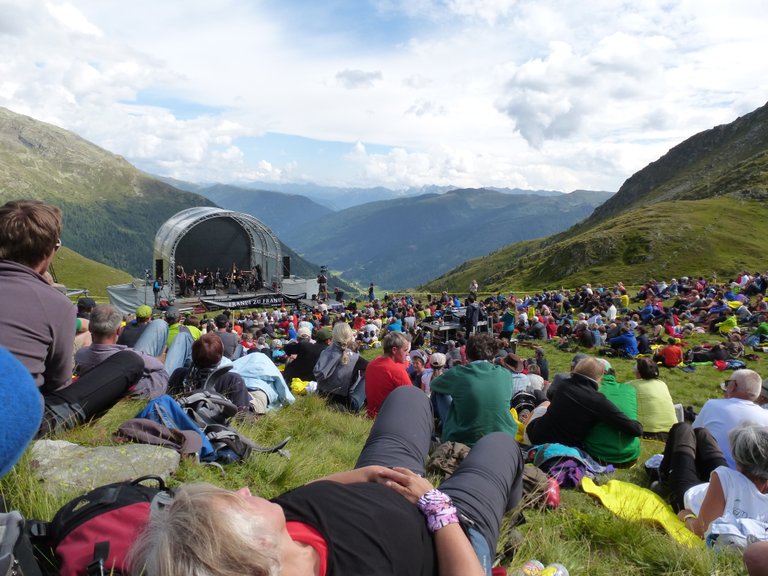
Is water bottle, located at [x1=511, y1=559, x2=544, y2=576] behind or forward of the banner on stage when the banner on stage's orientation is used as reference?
forward

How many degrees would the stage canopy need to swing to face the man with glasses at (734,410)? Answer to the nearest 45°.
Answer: approximately 45° to its right

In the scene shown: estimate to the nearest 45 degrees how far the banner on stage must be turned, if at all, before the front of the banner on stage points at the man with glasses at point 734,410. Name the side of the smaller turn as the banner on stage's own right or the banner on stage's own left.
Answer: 0° — it already faces them

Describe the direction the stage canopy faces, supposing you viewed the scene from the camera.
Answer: facing the viewer and to the right of the viewer

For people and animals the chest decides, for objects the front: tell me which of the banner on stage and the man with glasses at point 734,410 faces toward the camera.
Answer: the banner on stage

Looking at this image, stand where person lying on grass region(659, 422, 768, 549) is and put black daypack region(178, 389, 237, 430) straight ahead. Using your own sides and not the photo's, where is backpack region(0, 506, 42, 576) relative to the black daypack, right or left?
left

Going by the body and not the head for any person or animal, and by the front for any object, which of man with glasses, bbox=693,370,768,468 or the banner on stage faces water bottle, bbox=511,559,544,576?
the banner on stage

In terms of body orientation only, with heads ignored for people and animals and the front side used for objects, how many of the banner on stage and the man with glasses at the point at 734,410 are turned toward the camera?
1

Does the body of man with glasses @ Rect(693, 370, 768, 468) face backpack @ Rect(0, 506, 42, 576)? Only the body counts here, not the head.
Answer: no

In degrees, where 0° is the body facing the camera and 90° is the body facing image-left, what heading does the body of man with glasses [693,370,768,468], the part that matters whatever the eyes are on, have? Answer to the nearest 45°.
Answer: approximately 135°

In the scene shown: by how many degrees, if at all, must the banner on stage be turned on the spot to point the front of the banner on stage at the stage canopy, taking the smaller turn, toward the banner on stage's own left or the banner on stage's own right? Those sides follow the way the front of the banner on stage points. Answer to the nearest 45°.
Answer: approximately 180°

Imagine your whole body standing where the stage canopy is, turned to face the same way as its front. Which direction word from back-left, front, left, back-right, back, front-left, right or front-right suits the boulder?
front-right

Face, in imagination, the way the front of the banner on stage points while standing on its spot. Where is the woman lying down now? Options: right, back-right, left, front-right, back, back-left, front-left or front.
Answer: front

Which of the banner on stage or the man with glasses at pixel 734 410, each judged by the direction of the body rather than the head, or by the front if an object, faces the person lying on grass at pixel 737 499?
the banner on stage

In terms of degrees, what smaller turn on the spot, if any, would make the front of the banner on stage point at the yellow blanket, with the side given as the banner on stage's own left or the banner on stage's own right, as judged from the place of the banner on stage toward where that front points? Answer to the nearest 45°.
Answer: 0° — it already faces it

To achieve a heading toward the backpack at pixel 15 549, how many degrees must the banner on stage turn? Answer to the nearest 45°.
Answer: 0° — it already faces it

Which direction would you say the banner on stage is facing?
toward the camera

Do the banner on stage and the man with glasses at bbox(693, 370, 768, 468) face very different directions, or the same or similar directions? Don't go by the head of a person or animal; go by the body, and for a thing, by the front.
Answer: very different directions
